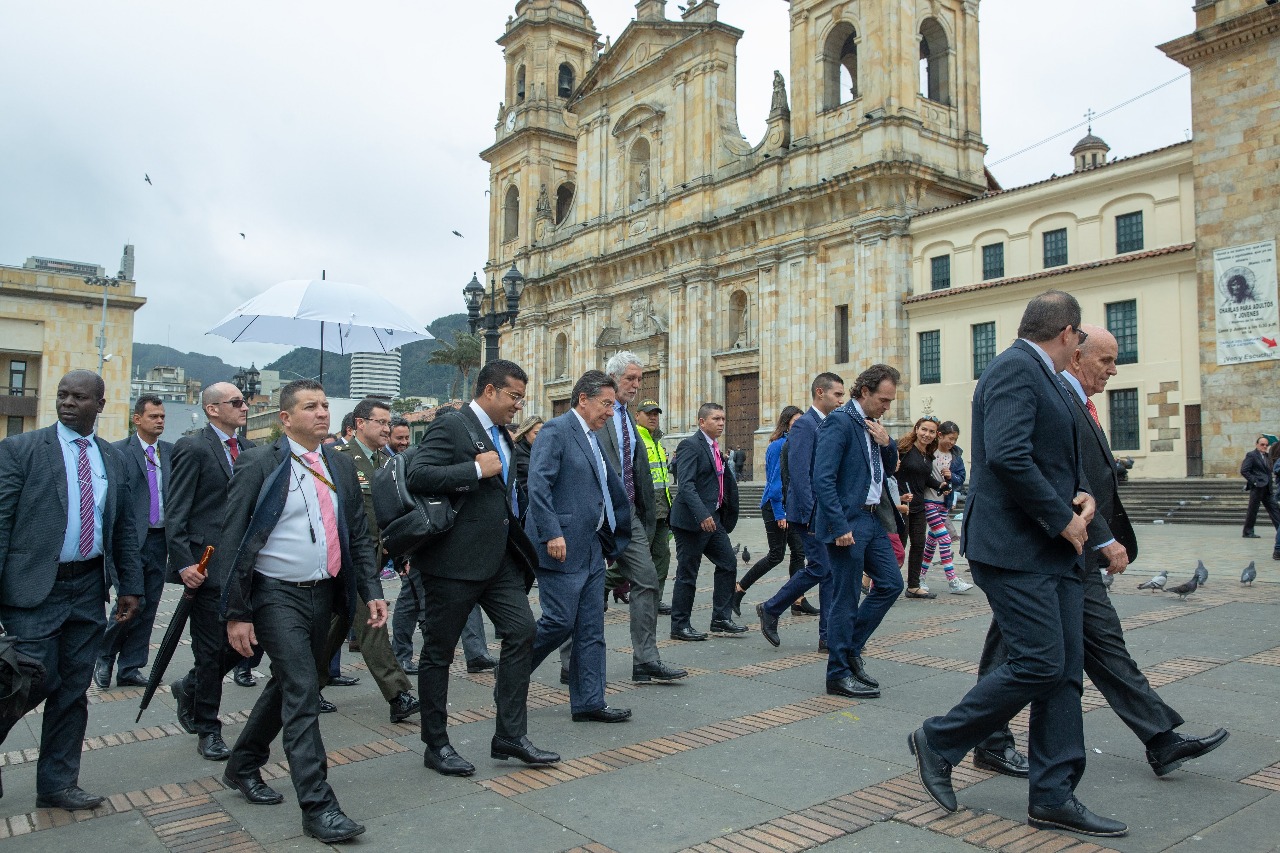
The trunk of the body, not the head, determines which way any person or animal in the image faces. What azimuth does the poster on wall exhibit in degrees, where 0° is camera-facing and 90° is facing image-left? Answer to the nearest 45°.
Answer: approximately 45°

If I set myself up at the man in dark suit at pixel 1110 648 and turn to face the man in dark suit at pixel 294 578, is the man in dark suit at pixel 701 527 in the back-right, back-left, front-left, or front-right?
front-right

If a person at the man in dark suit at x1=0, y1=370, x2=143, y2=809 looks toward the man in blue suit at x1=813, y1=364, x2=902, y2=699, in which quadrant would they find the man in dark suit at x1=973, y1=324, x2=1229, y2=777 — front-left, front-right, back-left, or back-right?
front-right

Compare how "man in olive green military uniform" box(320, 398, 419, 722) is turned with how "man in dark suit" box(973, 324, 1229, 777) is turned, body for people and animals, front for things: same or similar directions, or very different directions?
same or similar directions

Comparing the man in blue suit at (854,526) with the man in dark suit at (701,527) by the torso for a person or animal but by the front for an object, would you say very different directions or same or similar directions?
same or similar directions

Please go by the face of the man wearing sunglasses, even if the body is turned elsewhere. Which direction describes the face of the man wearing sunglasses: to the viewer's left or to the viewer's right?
to the viewer's right

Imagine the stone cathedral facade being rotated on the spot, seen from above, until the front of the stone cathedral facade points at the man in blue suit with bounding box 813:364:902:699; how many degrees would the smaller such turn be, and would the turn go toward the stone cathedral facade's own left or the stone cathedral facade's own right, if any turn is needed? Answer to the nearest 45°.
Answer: approximately 45° to the stone cathedral facade's own left

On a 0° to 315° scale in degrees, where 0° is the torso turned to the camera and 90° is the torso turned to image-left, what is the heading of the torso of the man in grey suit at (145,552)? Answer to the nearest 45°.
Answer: approximately 315°
